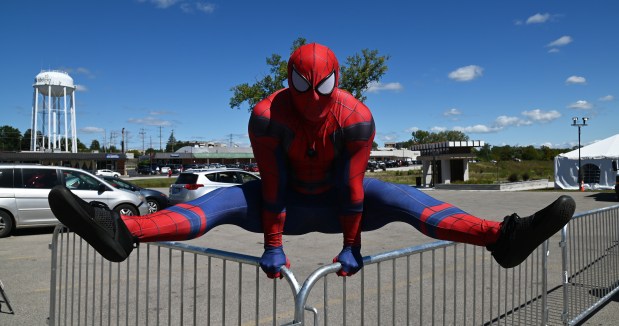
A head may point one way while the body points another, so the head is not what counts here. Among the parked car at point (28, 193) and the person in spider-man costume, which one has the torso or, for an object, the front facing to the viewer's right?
the parked car

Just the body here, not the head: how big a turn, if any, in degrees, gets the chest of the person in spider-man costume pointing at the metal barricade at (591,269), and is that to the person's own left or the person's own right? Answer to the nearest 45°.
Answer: approximately 135° to the person's own left

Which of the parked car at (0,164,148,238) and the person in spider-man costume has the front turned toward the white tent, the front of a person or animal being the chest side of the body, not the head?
the parked car

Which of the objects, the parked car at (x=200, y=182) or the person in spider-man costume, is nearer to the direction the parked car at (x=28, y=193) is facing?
the parked car

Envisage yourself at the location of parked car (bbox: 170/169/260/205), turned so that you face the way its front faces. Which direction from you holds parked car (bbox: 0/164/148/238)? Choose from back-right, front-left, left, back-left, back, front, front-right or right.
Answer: back

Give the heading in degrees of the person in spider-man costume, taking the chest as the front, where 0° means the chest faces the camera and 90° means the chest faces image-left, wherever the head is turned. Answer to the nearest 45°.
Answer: approximately 0°

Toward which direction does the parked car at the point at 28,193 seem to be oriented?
to the viewer's right

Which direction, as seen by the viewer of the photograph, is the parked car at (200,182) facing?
facing away from the viewer and to the right of the viewer

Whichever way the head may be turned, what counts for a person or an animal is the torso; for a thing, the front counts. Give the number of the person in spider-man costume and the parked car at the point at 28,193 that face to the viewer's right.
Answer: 1

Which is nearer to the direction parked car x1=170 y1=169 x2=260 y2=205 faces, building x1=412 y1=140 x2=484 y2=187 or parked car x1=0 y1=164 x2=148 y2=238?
the building
